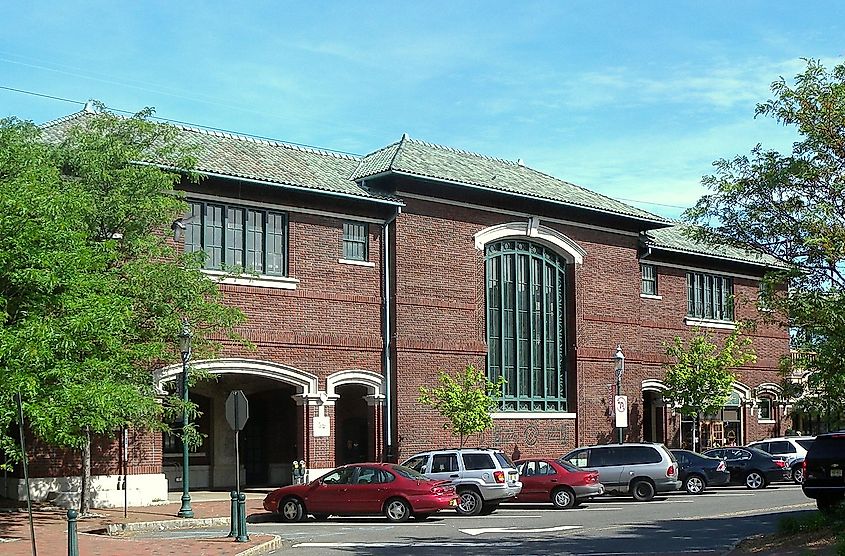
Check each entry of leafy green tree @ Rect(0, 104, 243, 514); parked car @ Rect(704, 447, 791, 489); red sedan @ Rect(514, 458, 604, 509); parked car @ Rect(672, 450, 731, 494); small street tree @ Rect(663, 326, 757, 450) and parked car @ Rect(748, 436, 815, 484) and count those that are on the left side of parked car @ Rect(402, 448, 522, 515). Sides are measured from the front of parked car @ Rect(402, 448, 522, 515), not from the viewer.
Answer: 1

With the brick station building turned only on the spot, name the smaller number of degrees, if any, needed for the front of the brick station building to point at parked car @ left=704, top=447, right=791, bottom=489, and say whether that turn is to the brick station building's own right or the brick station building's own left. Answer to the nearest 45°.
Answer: approximately 45° to the brick station building's own left

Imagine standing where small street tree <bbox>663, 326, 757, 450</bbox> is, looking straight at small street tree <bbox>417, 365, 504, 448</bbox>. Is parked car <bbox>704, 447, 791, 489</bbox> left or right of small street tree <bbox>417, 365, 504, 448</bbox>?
left

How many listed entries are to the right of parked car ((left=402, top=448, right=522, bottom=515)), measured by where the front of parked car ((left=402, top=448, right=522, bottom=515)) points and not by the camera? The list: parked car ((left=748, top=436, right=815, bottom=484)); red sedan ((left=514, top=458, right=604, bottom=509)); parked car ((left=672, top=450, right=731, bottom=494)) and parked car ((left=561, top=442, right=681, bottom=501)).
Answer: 4

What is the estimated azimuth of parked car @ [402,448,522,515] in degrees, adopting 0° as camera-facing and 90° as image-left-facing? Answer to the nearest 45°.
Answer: approximately 135°

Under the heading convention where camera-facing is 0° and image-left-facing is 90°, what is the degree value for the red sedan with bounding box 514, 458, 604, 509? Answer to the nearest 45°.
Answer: approximately 135°

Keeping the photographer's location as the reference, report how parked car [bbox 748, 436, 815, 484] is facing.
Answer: facing away from the viewer and to the left of the viewer

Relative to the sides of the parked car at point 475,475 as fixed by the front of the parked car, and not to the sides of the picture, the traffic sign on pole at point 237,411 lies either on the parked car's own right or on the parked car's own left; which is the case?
on the parked car's own left

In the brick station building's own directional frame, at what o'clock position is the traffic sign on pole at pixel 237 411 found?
The traffic sign on pole is roughly at 2 o'clock from the brick station building.

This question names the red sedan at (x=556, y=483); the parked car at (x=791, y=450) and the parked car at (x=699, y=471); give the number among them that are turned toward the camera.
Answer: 0

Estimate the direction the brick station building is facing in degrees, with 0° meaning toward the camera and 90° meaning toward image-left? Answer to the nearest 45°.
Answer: approximately 315°

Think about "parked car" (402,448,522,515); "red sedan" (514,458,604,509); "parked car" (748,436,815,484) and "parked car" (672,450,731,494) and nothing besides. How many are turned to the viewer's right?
0

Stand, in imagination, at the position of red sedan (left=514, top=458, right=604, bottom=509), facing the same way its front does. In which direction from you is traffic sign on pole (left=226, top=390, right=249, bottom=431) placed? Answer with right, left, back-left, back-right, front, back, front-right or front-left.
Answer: left
